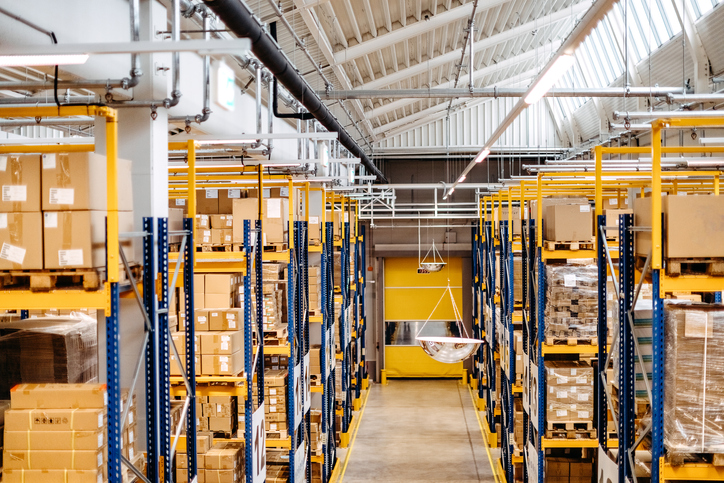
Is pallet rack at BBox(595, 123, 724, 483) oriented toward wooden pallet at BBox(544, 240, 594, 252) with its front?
no

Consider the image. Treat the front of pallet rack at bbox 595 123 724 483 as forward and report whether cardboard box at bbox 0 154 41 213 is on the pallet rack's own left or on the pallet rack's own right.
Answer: on the pallet rack's own right

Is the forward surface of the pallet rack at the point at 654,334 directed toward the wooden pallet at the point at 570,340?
no

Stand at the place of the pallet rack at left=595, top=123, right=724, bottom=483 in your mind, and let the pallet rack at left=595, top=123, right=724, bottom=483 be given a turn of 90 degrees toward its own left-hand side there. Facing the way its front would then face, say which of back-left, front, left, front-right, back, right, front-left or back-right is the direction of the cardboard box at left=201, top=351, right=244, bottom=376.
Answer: back

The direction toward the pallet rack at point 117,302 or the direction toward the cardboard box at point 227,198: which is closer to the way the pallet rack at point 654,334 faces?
the pallet rack

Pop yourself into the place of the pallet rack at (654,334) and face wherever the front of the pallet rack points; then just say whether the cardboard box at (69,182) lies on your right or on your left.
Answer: on your right

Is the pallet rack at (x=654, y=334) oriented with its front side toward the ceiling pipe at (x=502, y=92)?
no

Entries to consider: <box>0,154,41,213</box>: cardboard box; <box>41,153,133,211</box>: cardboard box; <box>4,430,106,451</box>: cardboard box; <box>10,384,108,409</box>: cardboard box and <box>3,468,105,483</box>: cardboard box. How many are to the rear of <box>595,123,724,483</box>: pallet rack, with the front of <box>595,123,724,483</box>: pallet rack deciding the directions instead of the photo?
0

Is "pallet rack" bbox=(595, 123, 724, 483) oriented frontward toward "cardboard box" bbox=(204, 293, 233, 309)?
no

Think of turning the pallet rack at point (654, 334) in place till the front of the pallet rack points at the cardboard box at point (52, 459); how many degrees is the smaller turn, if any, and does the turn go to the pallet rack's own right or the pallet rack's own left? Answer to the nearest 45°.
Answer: approximately 45° to the pallet rack's own right

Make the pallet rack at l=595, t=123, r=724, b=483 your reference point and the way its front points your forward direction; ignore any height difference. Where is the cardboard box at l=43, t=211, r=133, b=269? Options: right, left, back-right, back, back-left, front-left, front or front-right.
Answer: front-right

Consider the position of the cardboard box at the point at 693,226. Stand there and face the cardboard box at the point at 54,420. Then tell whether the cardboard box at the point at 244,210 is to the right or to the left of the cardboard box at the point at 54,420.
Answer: right
